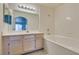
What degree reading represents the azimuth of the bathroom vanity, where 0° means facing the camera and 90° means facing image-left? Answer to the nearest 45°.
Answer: approximately 315°

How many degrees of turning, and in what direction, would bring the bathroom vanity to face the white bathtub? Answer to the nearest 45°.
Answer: approximately 45° to its left

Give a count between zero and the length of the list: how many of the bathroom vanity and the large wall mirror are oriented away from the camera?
0

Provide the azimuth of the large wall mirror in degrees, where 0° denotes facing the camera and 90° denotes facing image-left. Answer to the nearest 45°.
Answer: approximately 315°
